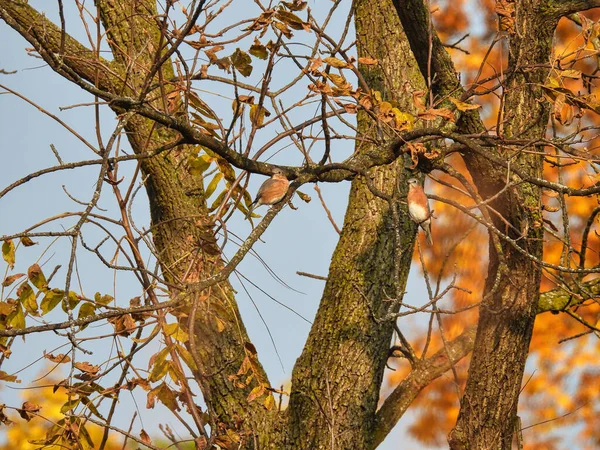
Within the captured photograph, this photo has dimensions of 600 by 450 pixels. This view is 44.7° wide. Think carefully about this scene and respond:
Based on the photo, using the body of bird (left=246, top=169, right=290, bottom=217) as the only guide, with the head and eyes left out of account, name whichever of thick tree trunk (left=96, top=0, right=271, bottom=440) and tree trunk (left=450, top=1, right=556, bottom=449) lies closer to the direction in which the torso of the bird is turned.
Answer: the tree trunk

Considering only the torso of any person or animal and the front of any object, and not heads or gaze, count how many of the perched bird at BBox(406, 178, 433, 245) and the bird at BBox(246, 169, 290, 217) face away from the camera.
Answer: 0

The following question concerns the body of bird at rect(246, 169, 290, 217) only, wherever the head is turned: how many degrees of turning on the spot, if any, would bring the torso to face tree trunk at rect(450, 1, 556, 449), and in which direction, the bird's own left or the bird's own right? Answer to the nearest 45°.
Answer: approximately 45° to the bird's own left

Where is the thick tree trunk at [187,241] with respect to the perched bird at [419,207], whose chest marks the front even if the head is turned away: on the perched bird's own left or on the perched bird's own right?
on the perched bird's own right

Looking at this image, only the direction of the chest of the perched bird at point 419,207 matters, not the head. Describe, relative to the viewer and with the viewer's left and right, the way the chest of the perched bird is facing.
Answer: facing the viewer and to the left of the viewer

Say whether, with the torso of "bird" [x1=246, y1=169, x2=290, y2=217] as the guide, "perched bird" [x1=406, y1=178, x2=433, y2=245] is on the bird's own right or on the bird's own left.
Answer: on the bird's own left

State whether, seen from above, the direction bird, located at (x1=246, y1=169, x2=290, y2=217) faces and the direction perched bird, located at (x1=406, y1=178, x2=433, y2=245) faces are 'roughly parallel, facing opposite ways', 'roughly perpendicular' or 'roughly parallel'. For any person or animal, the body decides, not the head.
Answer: roughly perpendicular
